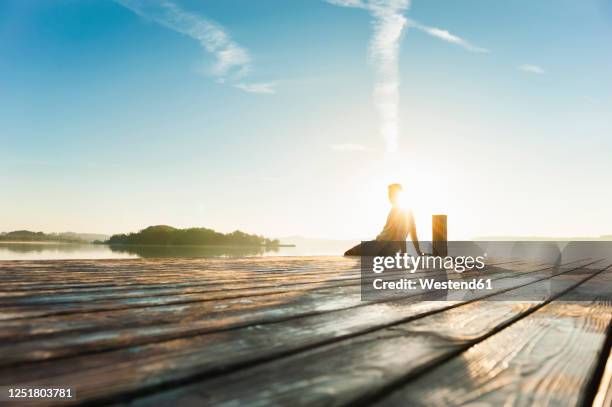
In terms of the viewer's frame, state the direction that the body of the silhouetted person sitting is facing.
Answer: to the viewer's left

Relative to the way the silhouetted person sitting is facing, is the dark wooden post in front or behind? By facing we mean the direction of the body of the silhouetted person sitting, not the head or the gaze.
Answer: behind
